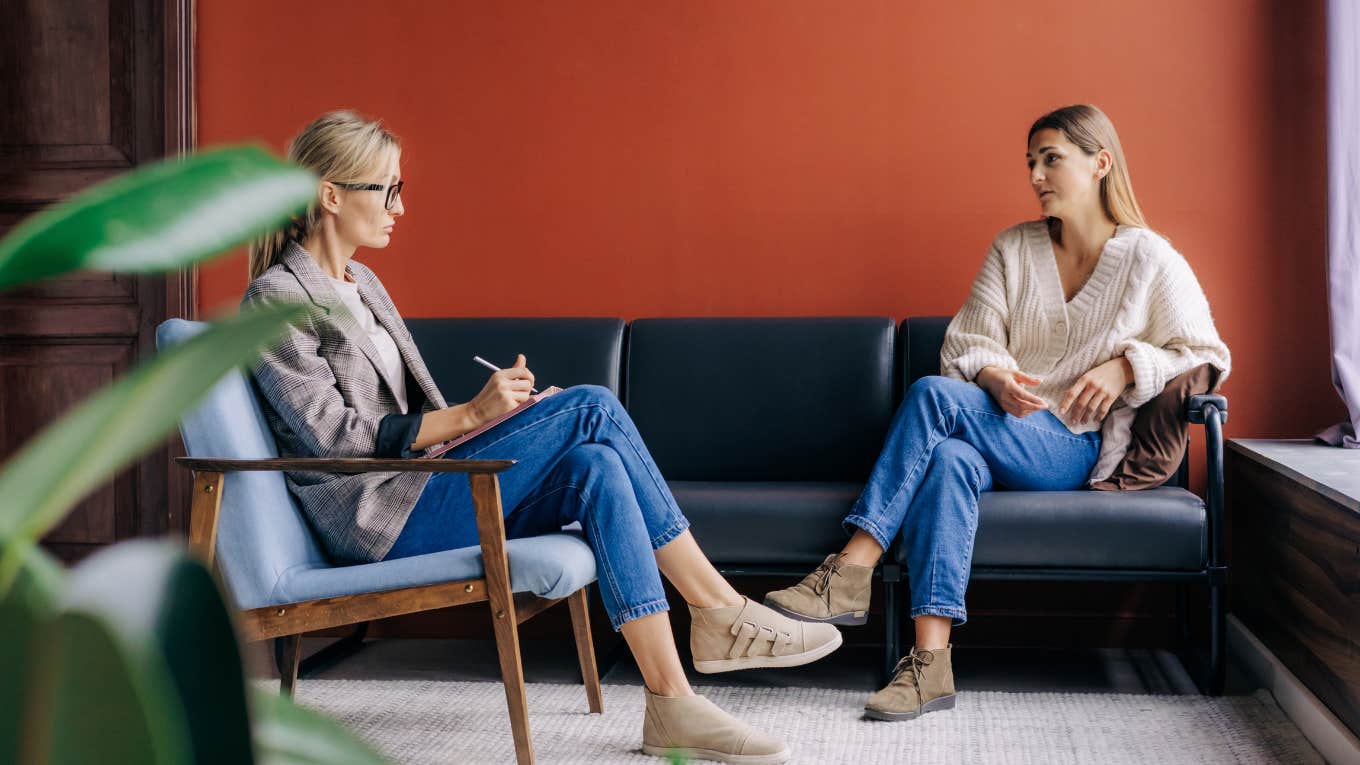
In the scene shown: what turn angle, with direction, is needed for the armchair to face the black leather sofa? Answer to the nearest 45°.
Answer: approximately 45° to its left

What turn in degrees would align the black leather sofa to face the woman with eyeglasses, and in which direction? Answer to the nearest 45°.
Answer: approximately 45° to its right

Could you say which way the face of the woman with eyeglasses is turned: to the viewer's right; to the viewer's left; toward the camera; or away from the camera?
to the viewer's right

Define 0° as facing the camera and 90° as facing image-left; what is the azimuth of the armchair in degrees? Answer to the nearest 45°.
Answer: approximately 270°

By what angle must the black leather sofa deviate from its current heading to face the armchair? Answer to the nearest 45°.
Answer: approximately 45° to its right

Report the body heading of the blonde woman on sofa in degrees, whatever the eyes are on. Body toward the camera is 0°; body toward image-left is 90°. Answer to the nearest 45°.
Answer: approximately 45°

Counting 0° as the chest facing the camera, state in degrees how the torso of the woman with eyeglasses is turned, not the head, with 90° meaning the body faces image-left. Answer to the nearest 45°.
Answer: approximately 270°
